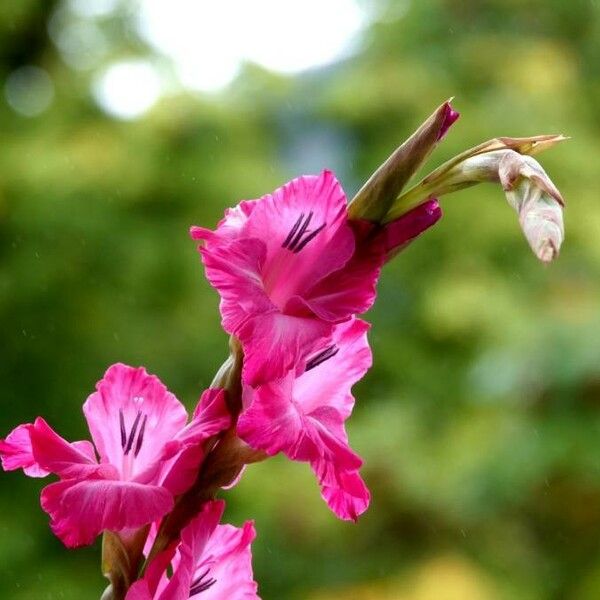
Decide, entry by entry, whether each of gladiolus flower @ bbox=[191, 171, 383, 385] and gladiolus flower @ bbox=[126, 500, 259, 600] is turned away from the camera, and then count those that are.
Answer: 0

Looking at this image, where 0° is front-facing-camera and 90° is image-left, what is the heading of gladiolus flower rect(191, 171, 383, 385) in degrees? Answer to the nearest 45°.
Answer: approximately 0°

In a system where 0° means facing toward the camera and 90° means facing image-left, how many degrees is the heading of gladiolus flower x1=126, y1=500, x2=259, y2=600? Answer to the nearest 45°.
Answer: approximately 315°
